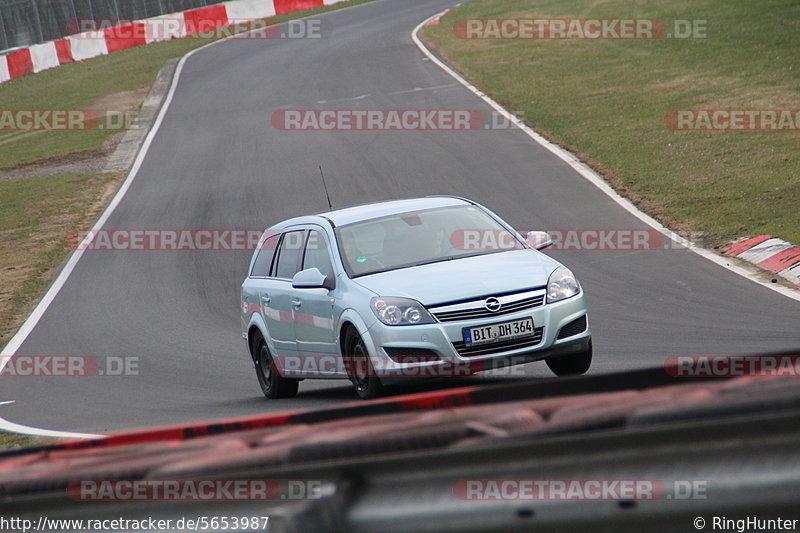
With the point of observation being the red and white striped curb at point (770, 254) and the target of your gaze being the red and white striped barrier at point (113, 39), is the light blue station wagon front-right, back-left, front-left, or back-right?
back-left

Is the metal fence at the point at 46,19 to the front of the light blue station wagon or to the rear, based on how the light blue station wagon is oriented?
to the rear

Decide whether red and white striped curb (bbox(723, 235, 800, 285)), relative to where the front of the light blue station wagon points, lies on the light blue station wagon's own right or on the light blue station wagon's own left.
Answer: on the light blue station wagon's own left

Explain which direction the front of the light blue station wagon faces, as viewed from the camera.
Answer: facing the viewer and to the right of the viewer

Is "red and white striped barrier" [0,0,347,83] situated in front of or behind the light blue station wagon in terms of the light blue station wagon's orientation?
behind
